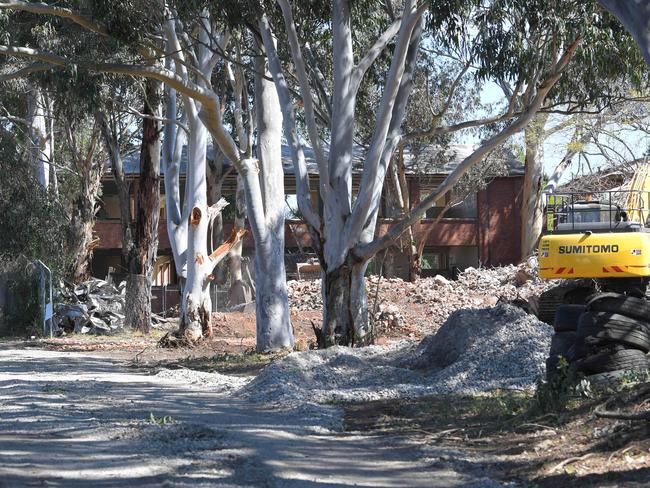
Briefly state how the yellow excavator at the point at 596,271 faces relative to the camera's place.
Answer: facing away from the viewer and to the right of the viewer

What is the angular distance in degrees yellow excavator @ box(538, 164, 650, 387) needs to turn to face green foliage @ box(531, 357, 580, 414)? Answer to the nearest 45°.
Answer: approximately 135° to its right

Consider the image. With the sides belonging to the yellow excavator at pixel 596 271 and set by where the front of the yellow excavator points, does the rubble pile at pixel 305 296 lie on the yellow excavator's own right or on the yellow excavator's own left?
on the yellow excavator's own left

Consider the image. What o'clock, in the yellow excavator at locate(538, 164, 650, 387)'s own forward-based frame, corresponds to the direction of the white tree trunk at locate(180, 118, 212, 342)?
The white tree trunk is roughly at 8 o'clock from the yellow excavator.

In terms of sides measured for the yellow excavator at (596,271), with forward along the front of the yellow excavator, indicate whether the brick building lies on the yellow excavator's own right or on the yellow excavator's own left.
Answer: on the yellow excavator's own left
